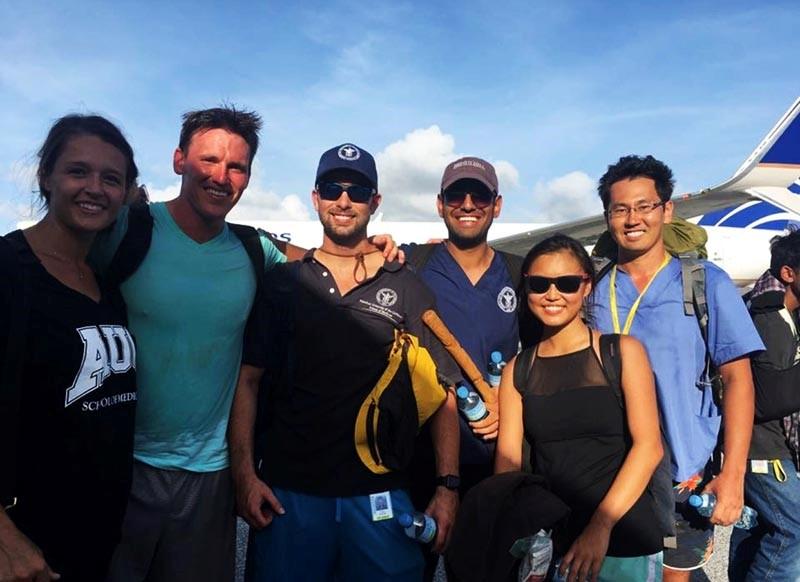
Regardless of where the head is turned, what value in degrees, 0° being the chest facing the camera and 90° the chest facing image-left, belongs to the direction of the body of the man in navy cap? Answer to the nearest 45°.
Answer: approximately 0°

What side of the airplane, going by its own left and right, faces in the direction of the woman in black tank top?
left

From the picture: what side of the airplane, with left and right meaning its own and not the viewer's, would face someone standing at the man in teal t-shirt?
left

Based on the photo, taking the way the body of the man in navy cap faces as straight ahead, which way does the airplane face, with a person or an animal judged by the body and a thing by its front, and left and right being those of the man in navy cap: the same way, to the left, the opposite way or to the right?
to the right

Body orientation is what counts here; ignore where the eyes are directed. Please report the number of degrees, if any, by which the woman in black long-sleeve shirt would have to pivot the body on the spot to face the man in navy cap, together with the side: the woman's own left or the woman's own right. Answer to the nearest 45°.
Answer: approximately 45° to the woman's own left

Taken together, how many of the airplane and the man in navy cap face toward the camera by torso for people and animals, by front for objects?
1

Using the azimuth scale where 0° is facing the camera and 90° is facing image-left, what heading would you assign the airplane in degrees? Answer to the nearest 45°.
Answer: approximately 90°
